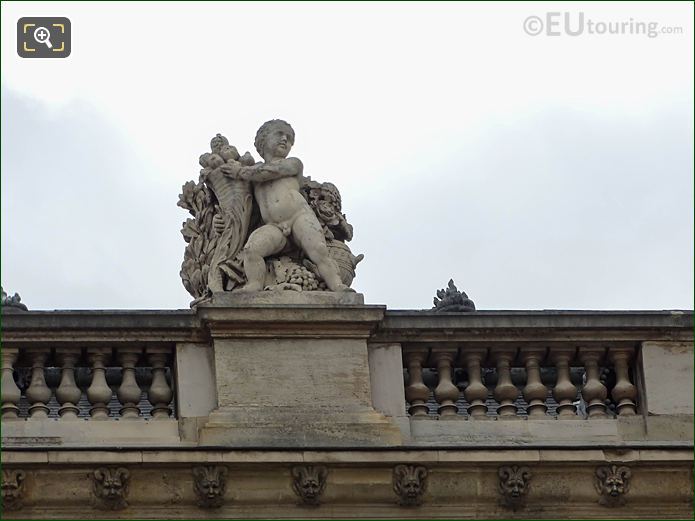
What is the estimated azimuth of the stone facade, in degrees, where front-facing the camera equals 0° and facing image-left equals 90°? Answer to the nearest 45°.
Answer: approximately 0°

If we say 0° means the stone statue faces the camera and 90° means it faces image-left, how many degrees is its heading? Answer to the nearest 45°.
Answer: approximately 0°

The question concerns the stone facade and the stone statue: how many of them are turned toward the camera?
2

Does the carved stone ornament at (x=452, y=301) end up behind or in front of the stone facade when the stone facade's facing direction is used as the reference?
behind
